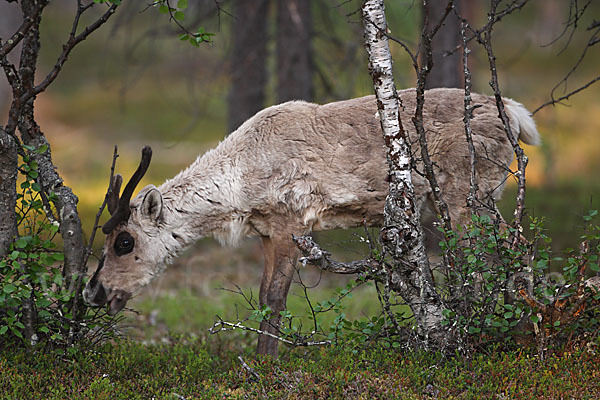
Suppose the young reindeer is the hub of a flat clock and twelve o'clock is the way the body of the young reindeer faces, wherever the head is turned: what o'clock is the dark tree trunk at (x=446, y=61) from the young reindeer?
The dark tree trunk is roughly at 4 o'clock from the young reindeer.

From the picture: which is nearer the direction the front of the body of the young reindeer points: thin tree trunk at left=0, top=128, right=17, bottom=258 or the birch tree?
the thin tree trunk

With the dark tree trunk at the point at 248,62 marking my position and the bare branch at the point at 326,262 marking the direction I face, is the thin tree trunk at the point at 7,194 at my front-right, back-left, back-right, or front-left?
front-right

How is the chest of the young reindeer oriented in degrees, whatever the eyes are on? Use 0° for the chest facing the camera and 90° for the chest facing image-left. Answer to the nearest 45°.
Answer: approximately 90°

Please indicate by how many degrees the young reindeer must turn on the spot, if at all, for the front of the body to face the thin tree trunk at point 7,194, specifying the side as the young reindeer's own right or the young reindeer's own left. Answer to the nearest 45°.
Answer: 0° — it already faces it

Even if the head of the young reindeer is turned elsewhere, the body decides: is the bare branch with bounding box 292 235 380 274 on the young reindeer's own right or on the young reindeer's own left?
on the young reindeer's own left

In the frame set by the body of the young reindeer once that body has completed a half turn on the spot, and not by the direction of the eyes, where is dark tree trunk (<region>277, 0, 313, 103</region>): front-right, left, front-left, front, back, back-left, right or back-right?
left

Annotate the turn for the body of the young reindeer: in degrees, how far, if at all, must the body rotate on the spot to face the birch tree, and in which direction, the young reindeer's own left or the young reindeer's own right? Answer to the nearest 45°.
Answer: approximately 135° to the young reindeer's own left

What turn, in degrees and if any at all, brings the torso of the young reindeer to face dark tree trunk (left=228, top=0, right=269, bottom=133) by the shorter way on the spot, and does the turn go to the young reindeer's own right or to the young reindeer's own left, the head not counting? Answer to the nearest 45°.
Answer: approximately 90° to the young reindeer's own right
